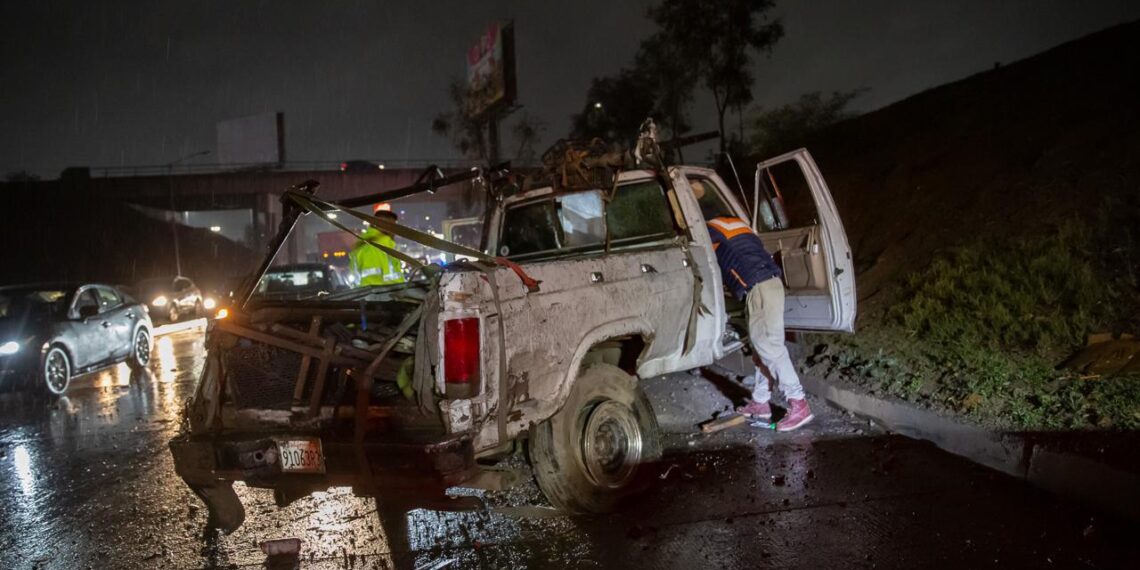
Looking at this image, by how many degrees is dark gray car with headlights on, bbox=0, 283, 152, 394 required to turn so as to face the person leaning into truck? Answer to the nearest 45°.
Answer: approximately 90° to its left

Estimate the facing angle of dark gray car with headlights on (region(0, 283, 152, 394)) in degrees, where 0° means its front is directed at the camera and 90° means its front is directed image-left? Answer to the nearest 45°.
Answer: approximately 45°

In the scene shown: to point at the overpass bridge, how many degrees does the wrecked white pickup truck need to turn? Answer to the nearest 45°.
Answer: approximately 45° to its left

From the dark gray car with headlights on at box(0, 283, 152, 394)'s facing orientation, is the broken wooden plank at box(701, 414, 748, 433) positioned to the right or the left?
on its left

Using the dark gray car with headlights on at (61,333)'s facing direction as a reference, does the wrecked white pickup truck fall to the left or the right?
on its left

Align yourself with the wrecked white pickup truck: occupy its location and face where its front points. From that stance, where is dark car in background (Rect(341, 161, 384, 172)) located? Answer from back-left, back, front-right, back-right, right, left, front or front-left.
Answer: front-left

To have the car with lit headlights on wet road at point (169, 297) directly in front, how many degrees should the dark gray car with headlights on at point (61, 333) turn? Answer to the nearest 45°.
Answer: approximately 135° to its right

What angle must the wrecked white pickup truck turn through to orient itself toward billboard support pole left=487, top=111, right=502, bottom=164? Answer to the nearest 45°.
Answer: approximately 45° to its left

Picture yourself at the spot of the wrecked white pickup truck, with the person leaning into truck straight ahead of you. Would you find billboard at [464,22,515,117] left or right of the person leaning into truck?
left

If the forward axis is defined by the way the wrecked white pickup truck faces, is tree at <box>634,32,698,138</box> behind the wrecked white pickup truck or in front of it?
in front

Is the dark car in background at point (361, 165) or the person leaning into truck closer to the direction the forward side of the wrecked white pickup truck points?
the person leaning into truck

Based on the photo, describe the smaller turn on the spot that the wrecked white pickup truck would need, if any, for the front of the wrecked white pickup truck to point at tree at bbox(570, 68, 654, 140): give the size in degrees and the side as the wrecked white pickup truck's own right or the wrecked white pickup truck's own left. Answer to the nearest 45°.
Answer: approximately 45° to the wrecked white pickup truck's own left

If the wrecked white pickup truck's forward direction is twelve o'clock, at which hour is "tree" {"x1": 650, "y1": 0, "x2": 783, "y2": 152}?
The tree is roughly at 11 o'clock from the wrecked white pickup truck.

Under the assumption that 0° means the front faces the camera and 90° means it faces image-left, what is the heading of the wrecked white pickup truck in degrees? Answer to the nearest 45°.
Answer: approximately 225°

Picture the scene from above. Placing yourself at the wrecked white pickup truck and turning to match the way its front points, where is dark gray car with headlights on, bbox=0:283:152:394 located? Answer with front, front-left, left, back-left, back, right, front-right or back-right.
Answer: left
